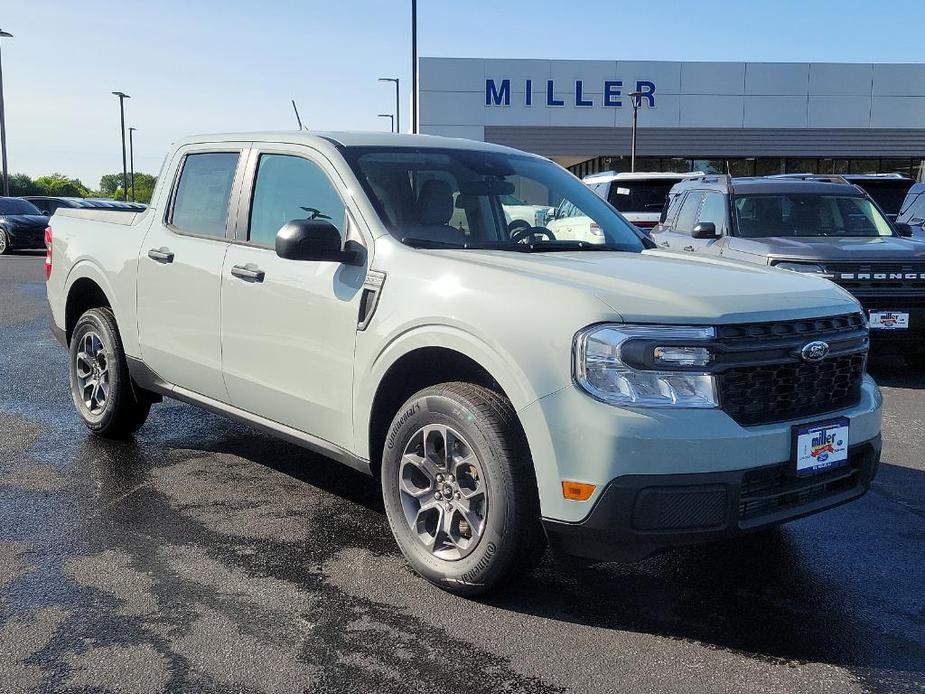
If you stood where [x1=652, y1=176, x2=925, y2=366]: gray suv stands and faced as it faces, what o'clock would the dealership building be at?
The dealership building is roughly at 7 o'clock from the gray suv.

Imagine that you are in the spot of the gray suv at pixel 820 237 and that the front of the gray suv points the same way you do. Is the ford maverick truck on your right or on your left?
on your right

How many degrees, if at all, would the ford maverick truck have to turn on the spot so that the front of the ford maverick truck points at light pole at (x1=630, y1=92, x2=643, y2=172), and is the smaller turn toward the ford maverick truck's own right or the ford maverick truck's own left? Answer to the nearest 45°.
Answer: approximately 135° to the ford maverick truck's own left

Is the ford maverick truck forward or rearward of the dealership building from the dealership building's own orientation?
forward

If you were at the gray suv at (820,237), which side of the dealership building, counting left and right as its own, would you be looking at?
front

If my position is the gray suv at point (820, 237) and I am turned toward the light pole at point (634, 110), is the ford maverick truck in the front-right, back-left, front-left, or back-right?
back-left

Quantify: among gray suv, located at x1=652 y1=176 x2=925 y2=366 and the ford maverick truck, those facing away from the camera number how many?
0

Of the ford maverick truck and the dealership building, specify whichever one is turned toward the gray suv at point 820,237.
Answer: the dealership building

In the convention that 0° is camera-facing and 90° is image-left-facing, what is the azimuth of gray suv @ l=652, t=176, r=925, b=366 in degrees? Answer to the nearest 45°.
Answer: approximately 315°

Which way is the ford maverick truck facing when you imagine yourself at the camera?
facing the viewer and to the right of the viewer

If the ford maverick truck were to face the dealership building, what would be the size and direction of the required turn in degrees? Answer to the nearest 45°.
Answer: approximately 135° to its left

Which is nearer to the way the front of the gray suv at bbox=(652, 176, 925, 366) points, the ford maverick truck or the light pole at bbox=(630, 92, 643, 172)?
the ford maverick truck

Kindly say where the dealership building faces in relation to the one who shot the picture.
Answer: facing the viewer
